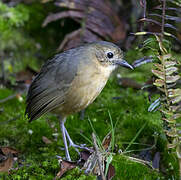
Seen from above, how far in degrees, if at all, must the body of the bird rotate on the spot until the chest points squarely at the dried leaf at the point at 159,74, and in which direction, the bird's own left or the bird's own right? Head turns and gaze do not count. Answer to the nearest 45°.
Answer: approximately 45° to the bird's own right

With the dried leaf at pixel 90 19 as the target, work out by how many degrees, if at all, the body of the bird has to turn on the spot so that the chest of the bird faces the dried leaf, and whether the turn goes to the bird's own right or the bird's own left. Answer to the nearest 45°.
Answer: approximately 90° to the bird's own left

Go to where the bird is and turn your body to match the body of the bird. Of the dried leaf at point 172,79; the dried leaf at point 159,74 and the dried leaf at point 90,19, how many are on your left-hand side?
1

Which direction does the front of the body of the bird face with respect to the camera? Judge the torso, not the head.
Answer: to the viewer's right
